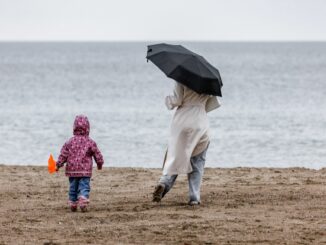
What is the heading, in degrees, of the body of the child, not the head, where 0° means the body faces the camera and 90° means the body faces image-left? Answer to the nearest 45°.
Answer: approximately 180°

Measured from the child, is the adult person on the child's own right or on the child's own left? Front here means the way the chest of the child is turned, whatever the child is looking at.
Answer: on the child's own right
